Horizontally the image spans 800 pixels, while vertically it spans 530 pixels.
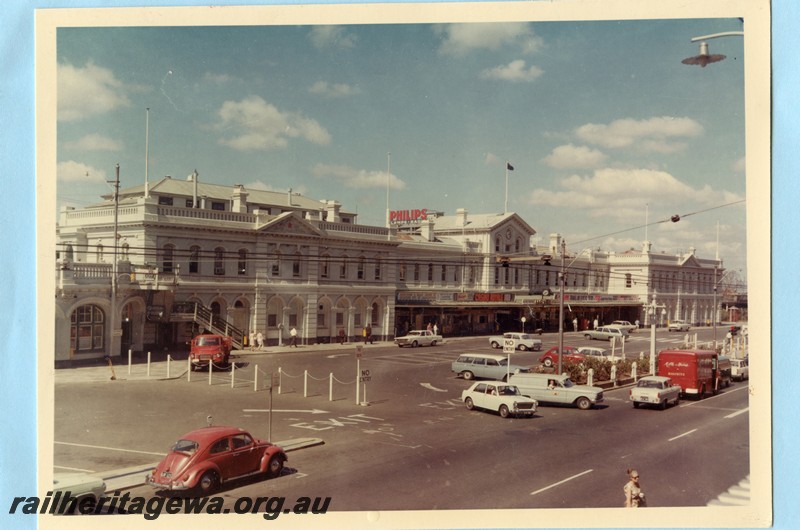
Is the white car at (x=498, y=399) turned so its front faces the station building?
no

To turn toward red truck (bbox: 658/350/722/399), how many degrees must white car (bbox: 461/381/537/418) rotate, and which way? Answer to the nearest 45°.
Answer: approximately 90° to its left

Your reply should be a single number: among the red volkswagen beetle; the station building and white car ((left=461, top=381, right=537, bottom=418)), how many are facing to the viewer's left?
0

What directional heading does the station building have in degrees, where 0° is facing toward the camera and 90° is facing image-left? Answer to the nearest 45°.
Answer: approximately 315°

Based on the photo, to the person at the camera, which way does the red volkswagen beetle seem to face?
facing away from the viewer and to the right of the viewer

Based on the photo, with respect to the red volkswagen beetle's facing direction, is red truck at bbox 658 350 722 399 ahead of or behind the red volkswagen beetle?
ahead

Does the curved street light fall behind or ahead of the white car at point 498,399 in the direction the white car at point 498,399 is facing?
ahead

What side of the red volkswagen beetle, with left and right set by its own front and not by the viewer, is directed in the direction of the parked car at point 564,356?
front
